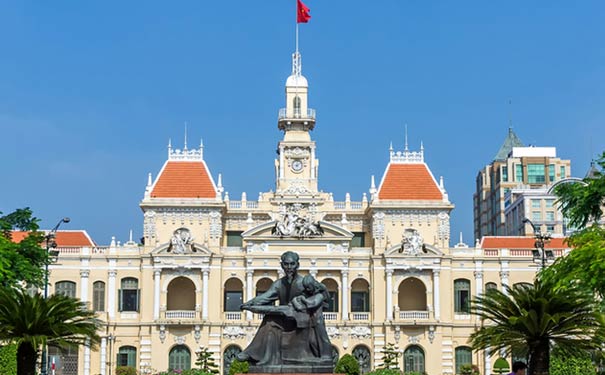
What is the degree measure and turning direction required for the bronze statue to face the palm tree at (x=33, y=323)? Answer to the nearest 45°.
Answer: approximately 135° to its right

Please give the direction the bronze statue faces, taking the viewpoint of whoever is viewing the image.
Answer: facing the viewer
